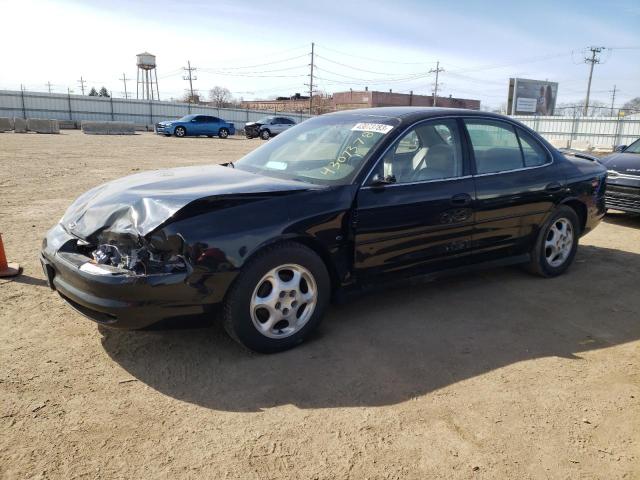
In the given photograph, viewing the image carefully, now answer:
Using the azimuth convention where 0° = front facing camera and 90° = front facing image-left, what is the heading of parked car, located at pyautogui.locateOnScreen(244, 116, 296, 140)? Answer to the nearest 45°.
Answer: approximately 45°

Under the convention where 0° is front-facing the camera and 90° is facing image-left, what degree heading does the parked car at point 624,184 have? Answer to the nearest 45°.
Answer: approximately 45°

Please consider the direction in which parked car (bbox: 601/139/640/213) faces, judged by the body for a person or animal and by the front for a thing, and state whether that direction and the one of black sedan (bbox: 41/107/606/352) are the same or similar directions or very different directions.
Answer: same or similar directions

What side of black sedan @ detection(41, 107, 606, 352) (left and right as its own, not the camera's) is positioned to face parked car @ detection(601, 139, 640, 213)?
back

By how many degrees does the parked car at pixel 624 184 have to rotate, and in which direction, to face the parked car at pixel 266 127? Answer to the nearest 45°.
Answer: approximately 90° to its right

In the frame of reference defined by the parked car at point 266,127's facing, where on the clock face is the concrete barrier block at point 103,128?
The concrete barrier block is roughly at 1 o'clock from the parked car.

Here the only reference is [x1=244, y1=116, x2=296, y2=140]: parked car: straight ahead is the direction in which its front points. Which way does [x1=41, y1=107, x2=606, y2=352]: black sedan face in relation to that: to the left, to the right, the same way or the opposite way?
the same way

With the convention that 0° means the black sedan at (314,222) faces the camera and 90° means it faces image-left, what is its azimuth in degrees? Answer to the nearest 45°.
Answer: approximately 45°

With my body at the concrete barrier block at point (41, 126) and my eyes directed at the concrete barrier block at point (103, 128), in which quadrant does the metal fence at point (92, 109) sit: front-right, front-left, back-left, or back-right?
front-left

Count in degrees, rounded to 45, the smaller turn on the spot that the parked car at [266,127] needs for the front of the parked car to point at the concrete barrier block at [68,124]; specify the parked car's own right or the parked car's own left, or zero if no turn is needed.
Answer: approximately 45° to the parked car's own right

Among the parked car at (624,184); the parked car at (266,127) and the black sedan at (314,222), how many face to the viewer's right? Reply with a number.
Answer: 0

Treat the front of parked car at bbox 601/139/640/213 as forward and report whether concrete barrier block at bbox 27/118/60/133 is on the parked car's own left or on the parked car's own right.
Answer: on the parked car's own right

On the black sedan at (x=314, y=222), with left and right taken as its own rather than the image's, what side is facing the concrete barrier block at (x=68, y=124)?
right

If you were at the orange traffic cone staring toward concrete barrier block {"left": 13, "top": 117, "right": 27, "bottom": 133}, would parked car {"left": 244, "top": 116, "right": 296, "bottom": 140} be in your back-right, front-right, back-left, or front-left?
front-right

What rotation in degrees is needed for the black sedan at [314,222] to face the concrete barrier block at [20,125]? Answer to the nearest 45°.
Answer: approximately 90° to its right
